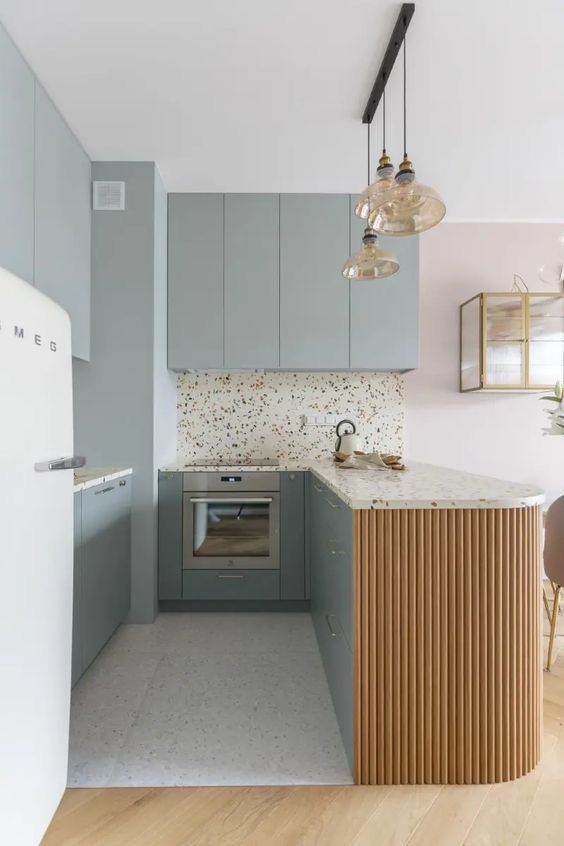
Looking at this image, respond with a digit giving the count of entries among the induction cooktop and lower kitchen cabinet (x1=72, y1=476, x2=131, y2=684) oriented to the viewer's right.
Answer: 1

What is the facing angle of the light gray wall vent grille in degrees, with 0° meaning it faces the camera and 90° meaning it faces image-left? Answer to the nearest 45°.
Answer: approximately 0°

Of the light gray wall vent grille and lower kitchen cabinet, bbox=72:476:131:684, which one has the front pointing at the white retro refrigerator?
the light gray wall vent grille

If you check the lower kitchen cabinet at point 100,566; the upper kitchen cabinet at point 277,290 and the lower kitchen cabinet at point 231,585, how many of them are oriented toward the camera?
2

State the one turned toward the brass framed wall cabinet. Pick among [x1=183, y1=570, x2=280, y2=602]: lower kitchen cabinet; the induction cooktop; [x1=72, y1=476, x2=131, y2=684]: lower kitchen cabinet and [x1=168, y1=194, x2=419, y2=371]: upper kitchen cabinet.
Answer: [x1=72, y1=476, x2=131, y2=684]: lower kitchen cabinet

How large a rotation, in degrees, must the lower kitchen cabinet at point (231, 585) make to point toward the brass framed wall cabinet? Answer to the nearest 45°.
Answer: approximately 90° to its left

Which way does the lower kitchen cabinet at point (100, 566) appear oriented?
to the viewer's right

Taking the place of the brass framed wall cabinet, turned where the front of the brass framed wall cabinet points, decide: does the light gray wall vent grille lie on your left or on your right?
on your right
